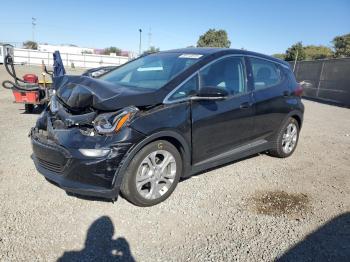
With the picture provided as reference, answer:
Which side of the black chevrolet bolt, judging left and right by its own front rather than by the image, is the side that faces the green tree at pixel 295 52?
back

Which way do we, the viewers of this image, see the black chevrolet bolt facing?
facing the viewer and to the left of the viewer

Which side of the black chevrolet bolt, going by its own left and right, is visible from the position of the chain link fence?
back
